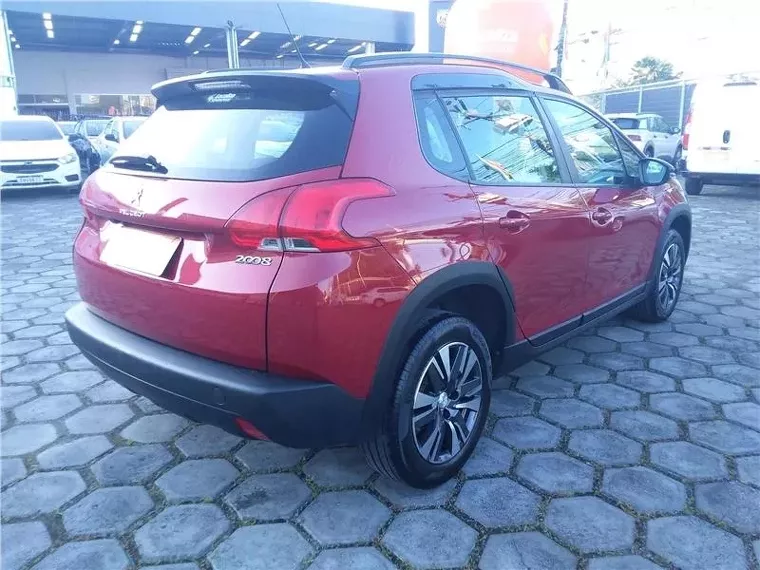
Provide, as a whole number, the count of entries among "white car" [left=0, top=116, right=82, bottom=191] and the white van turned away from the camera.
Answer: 1

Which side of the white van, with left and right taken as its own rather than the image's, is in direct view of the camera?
back

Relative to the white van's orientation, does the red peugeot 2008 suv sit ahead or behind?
behind

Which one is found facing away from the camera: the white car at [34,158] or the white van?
the white van

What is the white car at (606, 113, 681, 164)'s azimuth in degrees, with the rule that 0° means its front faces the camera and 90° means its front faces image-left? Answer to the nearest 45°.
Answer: approximately 225°

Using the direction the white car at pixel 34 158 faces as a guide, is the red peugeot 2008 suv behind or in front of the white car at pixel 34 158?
in front

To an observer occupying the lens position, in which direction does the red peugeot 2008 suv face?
facing away from the viewer and to the right of the viewer

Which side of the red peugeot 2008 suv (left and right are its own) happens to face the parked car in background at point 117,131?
left

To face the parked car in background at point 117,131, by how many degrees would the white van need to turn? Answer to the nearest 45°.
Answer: approximately 90° to its left

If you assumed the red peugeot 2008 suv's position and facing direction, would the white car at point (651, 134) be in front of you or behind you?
in front

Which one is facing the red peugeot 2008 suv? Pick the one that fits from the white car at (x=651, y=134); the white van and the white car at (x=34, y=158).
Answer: the white car at (x=34, y=158)

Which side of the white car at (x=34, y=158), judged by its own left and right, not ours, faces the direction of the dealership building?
back

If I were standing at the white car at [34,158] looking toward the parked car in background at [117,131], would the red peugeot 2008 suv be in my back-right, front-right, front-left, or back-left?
back-right

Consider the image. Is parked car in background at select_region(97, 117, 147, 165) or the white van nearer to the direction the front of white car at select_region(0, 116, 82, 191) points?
the white van

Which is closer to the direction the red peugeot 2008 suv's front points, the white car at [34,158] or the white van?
the white van
